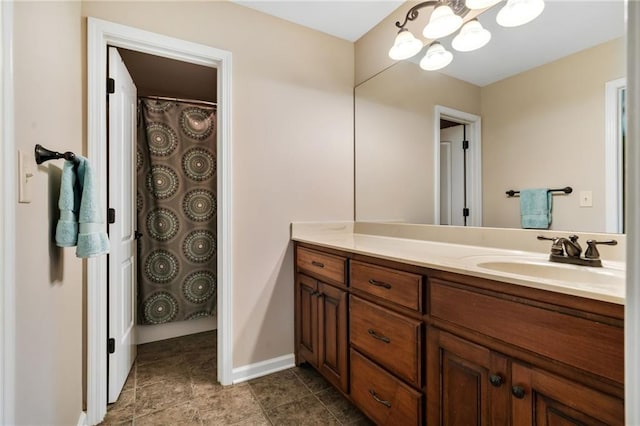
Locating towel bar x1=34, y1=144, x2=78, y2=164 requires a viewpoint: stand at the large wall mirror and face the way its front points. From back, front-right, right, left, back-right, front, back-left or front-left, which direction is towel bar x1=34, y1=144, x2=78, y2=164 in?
front

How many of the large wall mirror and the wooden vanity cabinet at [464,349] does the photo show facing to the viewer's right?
0

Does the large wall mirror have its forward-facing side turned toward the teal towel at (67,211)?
yes

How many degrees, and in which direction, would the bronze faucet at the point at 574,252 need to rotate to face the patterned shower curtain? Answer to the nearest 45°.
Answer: approximately 45° to its right

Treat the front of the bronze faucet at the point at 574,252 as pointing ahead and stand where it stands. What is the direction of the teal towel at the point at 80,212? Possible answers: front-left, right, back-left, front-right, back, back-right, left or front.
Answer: front

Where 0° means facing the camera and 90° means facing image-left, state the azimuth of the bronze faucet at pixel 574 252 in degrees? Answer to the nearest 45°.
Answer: approximately 45°

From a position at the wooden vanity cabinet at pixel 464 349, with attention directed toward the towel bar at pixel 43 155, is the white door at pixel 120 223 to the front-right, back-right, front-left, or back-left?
front-right

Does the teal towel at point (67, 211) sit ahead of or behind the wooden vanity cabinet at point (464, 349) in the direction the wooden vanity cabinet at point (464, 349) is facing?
ahead

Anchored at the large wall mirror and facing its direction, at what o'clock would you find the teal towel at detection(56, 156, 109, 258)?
The teal towel is roughly at 12 o'clock from the large wall mirror.

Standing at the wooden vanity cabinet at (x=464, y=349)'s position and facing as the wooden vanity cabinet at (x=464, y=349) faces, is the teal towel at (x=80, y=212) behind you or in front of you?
in front

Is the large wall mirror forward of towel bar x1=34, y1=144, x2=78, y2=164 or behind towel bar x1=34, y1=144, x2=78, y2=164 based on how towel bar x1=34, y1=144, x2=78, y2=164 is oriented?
forward

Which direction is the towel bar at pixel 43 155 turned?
to the viewer's right

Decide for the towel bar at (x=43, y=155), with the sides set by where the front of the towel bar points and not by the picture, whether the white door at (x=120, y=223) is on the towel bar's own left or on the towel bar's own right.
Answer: on the towel bar's own left

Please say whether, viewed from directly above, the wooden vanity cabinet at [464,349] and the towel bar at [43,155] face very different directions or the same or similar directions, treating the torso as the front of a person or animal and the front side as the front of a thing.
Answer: very different directions
